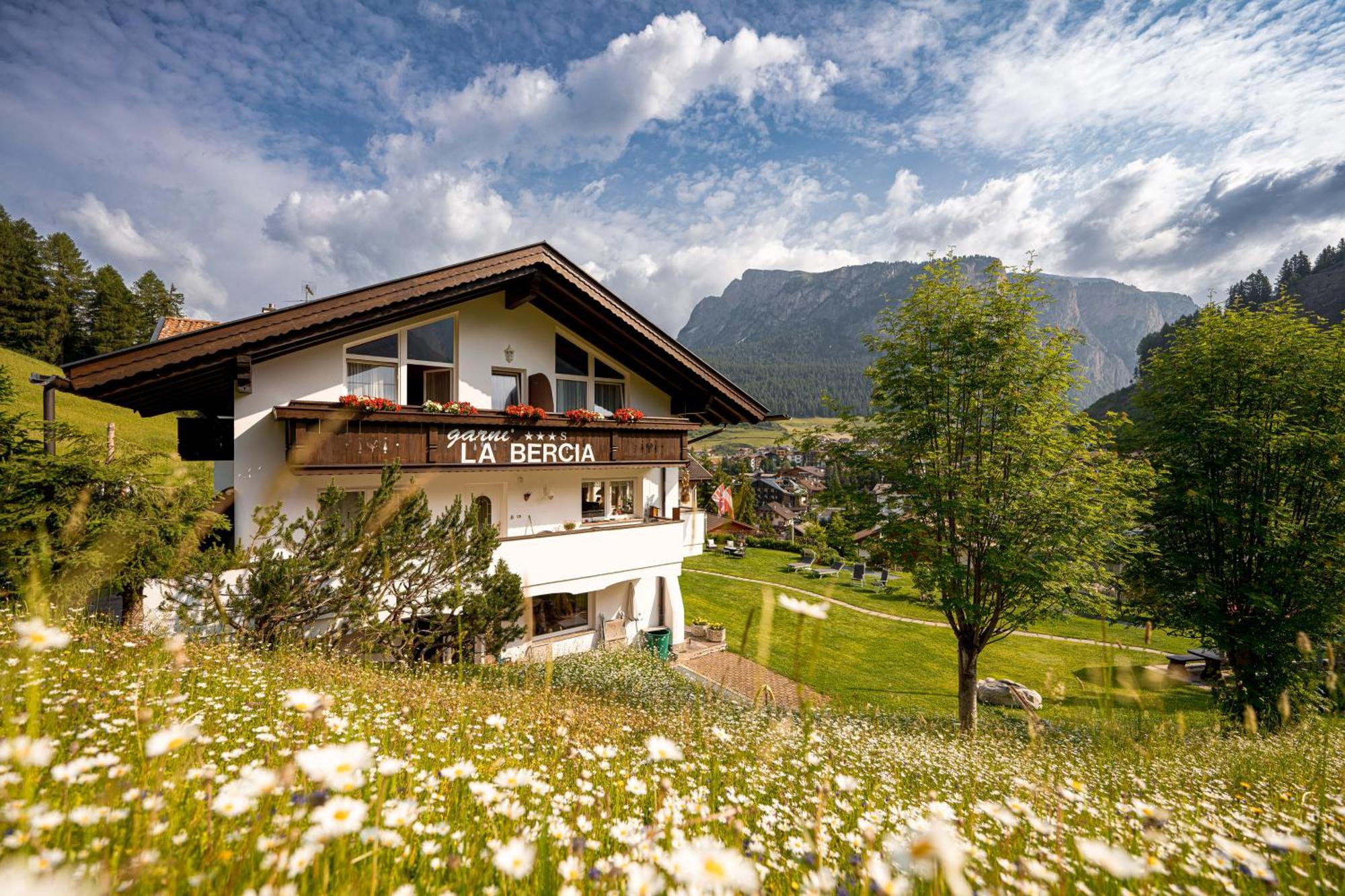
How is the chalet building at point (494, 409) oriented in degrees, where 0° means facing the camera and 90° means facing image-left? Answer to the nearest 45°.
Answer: approximately 315°

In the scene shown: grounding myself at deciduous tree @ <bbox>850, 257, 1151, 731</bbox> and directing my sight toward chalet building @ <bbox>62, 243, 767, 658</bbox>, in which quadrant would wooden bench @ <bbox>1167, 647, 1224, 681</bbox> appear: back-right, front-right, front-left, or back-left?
back-right

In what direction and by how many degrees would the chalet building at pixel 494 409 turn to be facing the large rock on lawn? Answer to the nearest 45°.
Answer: approximately 45° to its left

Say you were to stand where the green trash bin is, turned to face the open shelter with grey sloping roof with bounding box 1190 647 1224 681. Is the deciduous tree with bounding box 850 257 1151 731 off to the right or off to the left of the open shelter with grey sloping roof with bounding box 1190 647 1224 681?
right
